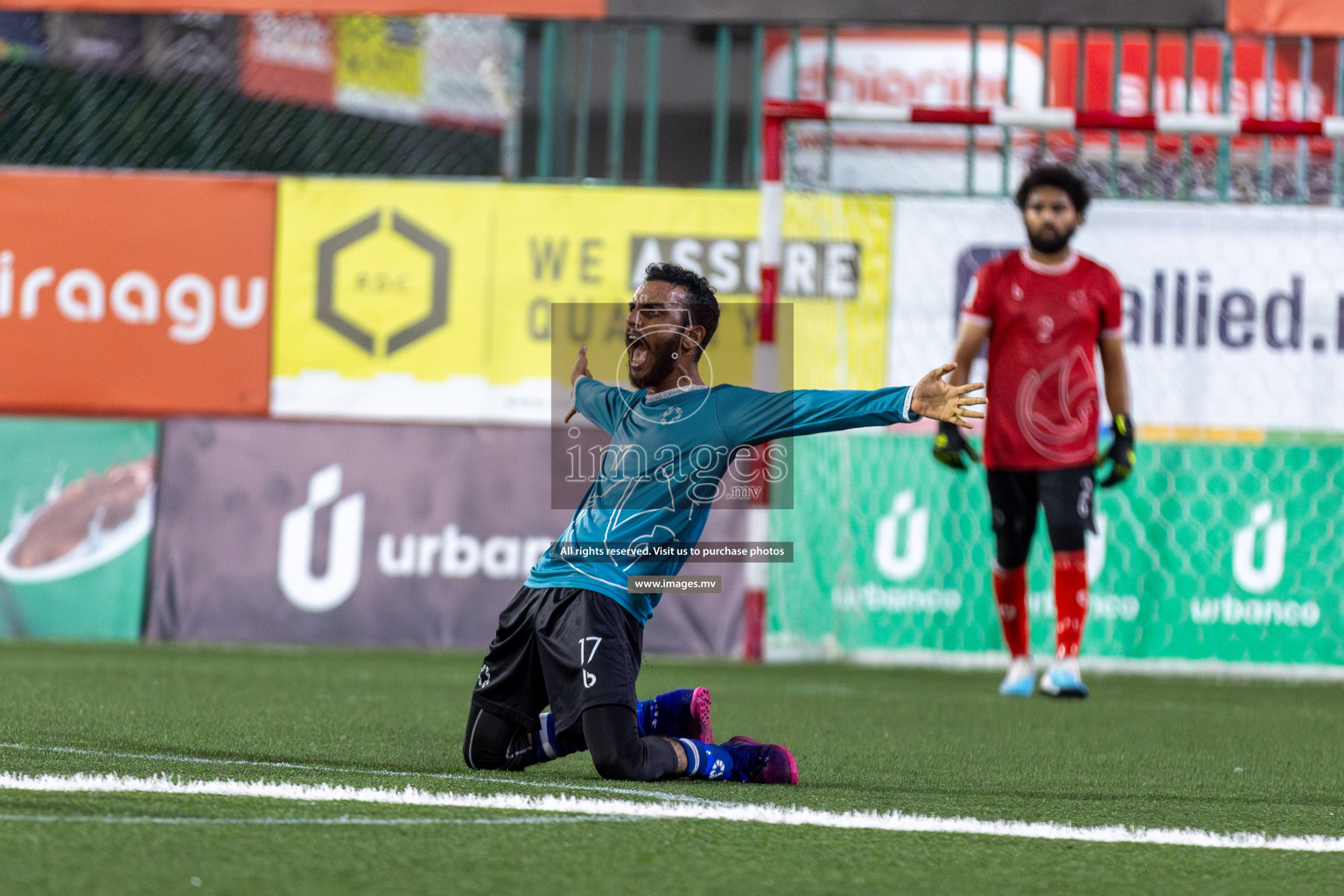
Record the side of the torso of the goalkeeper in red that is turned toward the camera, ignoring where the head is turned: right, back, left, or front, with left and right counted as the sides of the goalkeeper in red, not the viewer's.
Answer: front

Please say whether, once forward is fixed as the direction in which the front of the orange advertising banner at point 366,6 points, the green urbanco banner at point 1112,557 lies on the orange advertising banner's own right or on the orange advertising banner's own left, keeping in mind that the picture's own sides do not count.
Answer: on the orange advertising banner's own left

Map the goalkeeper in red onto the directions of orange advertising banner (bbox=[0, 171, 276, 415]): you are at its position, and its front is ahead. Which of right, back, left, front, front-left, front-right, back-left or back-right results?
front-left

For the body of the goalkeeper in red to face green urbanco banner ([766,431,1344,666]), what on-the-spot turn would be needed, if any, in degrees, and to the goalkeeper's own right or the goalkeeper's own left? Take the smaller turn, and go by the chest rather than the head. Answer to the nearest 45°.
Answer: approximately 180°

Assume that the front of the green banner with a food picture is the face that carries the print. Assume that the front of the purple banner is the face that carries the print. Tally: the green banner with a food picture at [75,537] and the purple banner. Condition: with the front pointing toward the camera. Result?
2

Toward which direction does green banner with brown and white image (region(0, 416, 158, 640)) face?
toward the camera

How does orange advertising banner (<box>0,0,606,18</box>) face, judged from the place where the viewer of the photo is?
facing the viewer

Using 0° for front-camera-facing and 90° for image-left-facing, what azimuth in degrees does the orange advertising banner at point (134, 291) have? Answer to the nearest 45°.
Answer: approximately 0°
